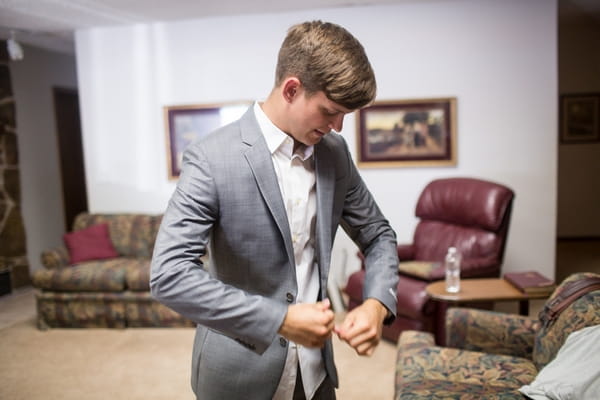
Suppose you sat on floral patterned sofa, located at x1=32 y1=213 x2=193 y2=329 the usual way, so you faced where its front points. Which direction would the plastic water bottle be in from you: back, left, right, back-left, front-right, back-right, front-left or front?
front-left

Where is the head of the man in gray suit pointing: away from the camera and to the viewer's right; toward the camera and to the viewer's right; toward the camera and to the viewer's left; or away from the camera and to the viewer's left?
toward the camera and to the viewer's right

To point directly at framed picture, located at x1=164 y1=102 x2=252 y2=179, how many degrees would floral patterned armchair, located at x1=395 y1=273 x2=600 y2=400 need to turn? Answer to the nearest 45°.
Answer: approximately 45° to its right

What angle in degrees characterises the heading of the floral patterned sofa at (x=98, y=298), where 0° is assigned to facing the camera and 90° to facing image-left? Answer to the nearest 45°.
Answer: approximately 0°

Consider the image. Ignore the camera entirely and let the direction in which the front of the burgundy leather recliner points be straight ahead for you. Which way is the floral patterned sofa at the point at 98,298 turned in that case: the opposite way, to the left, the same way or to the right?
to the left

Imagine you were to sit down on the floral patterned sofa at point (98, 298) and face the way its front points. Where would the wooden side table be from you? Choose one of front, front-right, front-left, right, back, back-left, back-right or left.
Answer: front-left

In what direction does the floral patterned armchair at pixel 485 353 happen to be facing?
to the viewer's left

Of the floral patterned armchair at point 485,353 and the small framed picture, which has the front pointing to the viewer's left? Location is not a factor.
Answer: the floral patterned armchair

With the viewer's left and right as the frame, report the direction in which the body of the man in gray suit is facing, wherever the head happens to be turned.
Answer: facing the viewer and to the right of the viewer

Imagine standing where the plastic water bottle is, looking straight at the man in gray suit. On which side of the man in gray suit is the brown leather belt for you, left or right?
left

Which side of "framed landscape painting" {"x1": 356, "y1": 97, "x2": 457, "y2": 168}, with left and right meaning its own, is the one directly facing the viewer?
front

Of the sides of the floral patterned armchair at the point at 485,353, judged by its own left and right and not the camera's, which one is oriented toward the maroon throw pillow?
front

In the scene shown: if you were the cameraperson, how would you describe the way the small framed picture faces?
facing the viewer
